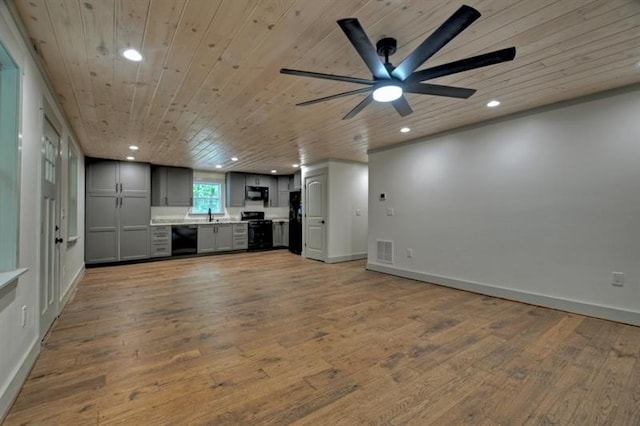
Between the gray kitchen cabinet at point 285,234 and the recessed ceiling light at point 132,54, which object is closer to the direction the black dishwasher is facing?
the recessed ceiling light

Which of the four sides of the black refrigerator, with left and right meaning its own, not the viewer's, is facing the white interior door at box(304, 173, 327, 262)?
left

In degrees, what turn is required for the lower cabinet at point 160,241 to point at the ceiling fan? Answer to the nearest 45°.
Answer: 0° — it already faces it

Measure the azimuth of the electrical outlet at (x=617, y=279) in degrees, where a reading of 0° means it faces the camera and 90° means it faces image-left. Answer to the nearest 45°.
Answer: approximately 0°

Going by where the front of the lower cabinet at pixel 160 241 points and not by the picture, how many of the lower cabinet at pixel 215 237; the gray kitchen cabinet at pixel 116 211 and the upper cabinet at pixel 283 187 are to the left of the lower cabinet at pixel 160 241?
2

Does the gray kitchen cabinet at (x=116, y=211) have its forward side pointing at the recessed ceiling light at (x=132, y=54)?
yes

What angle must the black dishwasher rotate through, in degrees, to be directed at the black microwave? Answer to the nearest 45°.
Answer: approximately 90° to its left

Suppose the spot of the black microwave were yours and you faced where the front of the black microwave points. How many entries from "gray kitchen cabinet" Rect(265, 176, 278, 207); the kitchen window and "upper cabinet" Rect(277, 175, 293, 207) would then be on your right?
1

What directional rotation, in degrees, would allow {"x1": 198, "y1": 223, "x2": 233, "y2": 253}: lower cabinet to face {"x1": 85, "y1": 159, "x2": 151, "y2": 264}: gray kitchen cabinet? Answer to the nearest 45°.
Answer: approximately 90° to its right
